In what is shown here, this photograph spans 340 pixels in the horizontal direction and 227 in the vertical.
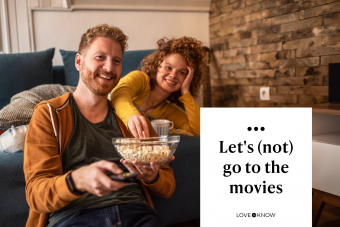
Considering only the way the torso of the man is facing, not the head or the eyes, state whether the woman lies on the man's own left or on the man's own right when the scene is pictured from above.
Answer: on the man's own left

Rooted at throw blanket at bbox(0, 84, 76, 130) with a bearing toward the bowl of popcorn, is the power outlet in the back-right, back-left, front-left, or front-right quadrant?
front-left

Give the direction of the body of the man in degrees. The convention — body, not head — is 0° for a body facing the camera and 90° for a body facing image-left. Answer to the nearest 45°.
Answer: approximately 315°

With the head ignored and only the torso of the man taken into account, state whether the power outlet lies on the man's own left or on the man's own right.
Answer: on the man's own left
